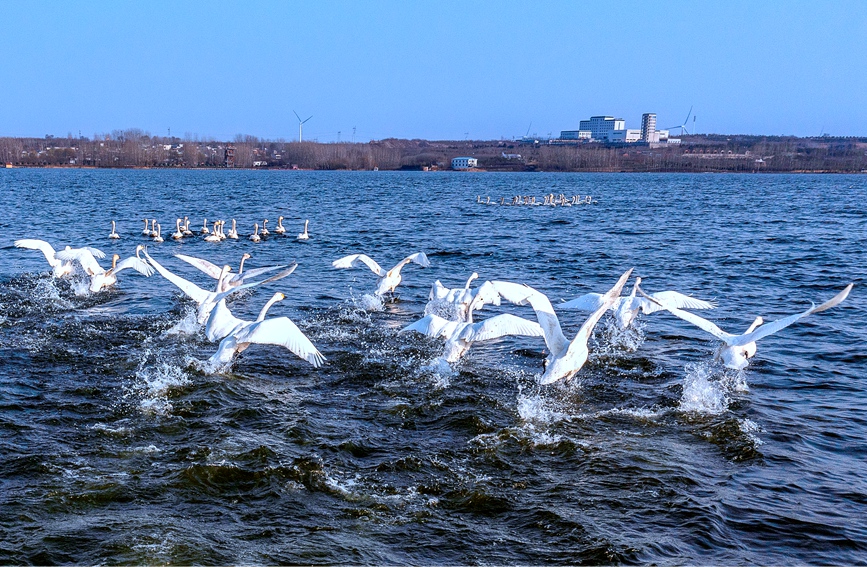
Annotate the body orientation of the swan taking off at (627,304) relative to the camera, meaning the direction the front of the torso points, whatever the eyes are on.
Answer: away from the camera

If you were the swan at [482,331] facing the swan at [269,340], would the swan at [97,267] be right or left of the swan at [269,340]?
right

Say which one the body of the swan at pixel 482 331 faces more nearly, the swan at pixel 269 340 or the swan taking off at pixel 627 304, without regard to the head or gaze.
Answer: the swan taking off

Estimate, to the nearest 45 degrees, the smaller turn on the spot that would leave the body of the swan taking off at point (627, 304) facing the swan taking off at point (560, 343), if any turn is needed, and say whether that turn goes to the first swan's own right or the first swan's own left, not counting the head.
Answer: approximately 180°

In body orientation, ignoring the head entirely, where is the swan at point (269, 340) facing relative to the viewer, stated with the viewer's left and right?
facing away from the viewer and to the right of the viewer

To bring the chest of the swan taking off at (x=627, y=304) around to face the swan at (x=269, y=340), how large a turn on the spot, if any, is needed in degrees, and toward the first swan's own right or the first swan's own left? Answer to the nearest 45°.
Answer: approximately 135° to the first swan's own left

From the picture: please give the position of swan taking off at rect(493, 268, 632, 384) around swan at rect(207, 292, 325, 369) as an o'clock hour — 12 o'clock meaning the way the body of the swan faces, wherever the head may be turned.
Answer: The swan taking off is roughly at 2 o'clock from the swan.

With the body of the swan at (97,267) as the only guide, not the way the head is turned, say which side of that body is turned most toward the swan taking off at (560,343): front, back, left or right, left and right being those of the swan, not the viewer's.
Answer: right

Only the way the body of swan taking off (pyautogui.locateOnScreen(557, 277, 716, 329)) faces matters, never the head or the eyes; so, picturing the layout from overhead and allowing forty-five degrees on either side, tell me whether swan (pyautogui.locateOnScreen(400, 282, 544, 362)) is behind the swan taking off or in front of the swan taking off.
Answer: behind

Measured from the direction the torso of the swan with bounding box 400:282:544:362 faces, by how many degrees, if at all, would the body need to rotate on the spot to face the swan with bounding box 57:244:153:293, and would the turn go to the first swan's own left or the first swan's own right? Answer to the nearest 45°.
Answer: approximately 90° to the first swan's own left

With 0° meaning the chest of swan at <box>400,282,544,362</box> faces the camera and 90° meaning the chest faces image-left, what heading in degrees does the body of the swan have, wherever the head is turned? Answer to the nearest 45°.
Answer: approximately 225°

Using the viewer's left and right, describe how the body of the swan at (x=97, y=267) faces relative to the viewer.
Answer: facing away from the viewer and to the right of the viewer
